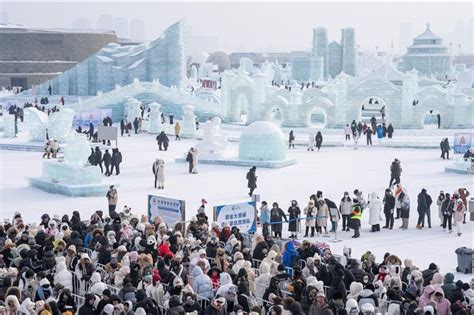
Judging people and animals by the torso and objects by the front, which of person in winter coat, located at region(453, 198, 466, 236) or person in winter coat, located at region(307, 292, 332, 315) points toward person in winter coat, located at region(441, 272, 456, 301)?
person in winter coat, located at region(453, 198, 466, 236)

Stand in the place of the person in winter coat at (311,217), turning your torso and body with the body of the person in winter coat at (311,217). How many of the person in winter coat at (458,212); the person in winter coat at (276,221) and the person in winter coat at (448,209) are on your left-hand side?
2

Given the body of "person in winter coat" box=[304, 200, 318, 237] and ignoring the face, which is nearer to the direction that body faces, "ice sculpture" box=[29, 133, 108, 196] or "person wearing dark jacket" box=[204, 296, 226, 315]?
the person wearing dark jacket

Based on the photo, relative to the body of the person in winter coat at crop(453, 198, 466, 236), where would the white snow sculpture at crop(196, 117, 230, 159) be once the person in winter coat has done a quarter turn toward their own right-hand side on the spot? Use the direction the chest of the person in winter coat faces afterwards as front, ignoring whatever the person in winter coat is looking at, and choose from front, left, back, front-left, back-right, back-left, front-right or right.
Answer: front-right

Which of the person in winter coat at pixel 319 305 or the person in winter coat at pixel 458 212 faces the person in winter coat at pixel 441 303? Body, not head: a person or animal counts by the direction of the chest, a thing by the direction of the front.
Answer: the person in winter coat at pixel 458 212

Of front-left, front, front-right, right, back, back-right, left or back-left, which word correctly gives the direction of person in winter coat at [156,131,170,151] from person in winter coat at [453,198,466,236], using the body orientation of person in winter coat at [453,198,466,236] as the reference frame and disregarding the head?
back-right
